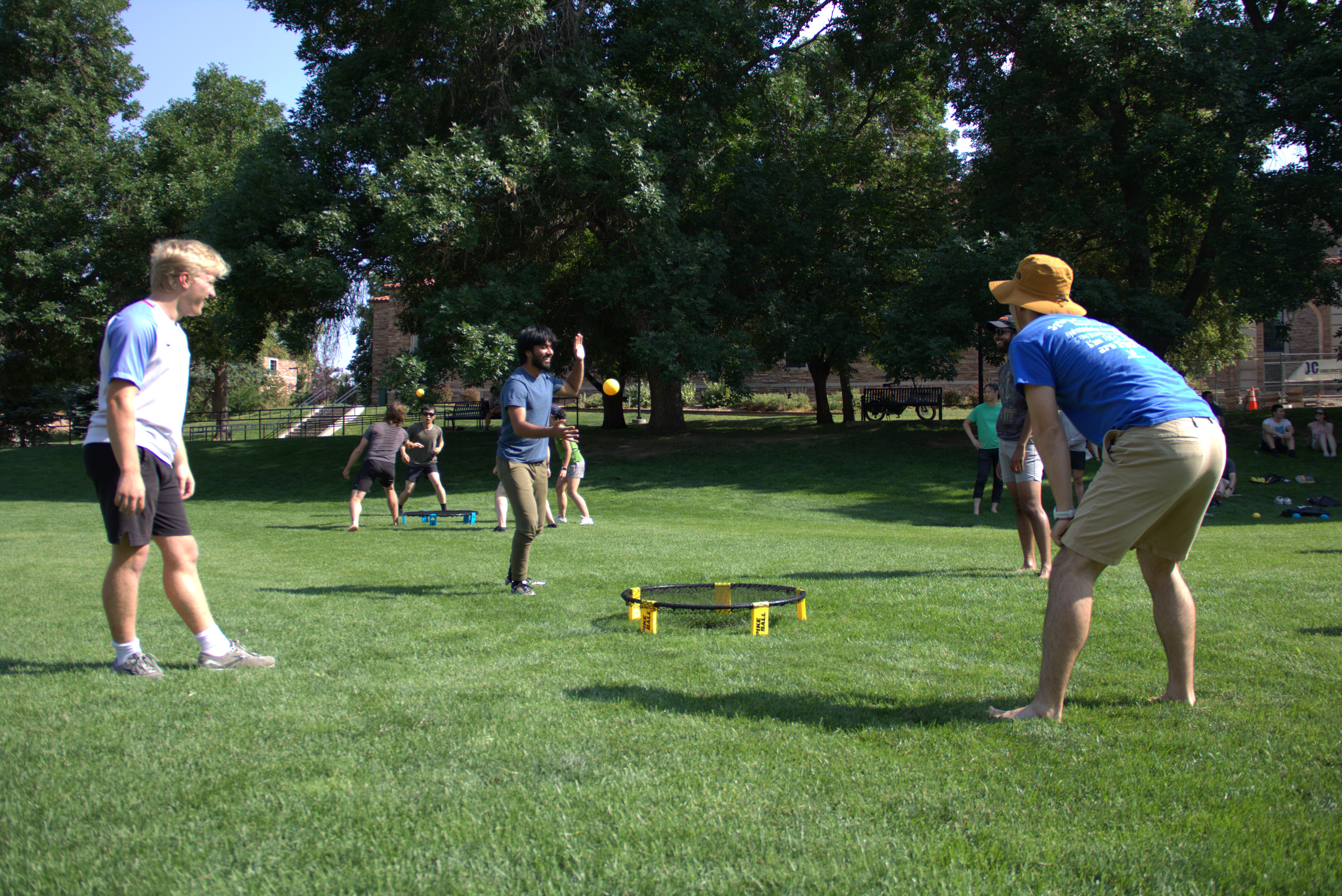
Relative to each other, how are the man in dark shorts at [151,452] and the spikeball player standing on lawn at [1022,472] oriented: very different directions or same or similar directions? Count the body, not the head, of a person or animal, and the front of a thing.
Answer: very different directions

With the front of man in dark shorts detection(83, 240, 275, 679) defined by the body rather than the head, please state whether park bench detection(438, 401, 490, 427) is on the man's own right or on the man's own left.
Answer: on the man's own left

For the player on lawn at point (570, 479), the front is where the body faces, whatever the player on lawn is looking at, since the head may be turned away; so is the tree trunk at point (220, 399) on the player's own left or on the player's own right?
on the player's own right

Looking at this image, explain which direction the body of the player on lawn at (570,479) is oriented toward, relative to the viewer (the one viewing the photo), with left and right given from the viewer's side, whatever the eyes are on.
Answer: facing to the left of the viewer

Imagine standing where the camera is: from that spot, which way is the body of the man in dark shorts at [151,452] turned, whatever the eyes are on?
to the viewer's right

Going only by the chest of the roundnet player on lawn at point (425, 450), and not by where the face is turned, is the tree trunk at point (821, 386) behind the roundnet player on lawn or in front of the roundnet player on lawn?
behind
